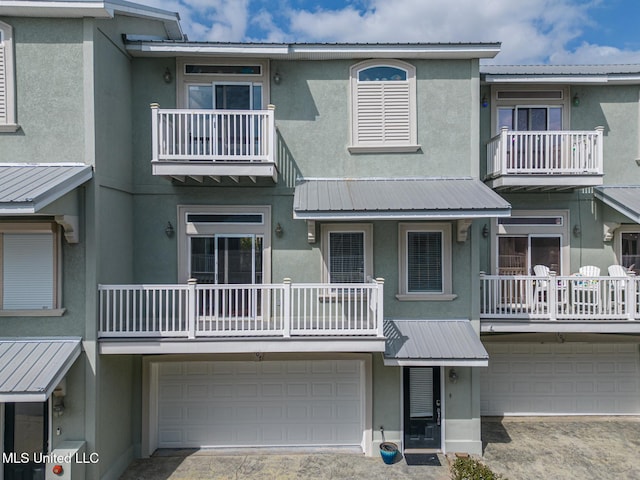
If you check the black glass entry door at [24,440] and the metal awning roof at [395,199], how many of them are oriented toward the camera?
2

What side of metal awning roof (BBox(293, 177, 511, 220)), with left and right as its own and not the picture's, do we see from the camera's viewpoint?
front

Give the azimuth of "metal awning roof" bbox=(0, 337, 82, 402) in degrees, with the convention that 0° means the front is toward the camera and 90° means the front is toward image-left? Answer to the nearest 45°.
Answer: approximately 0°

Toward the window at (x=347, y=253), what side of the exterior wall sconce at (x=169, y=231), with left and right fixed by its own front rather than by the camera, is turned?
left

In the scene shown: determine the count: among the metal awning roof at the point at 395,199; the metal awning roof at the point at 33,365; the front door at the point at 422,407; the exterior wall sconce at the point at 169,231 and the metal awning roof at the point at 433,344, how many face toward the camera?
5

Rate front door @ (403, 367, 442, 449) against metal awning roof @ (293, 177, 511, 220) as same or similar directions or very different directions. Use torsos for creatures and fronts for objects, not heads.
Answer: same or similar directions

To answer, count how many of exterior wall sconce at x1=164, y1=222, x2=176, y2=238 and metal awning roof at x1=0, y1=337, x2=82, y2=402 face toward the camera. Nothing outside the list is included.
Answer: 2

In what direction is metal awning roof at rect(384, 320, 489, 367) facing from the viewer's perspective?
toward the camera

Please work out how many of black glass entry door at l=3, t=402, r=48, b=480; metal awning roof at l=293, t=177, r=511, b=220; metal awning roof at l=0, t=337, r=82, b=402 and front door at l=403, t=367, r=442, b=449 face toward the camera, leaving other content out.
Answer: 4

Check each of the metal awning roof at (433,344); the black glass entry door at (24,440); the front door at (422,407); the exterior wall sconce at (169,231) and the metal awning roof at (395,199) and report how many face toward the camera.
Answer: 5
